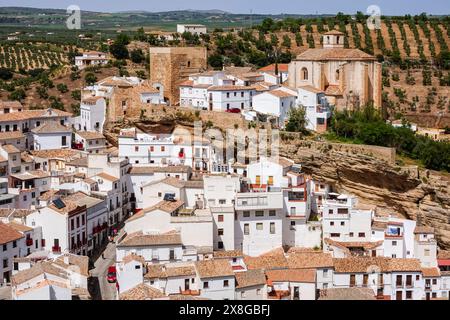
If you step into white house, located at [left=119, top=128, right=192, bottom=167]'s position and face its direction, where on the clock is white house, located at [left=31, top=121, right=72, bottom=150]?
white house, located at [left=31, top=121, right=72, bottom=150] is roughly at 4 o'clock from white house, located at [left=119, top=128, right=192, bottom=167].

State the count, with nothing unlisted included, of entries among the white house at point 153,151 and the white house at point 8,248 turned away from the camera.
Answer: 0

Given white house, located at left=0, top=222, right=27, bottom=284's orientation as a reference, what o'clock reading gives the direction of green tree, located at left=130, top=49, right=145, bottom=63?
The green tree is roughly at 8 o'clock from the white house.

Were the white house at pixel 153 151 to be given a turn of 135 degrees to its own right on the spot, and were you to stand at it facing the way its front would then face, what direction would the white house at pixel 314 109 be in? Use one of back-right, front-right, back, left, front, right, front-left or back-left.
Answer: back-right

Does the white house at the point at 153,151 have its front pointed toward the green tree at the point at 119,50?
no

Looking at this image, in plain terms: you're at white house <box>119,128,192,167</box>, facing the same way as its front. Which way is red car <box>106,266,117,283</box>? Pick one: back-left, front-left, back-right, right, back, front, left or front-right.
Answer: front

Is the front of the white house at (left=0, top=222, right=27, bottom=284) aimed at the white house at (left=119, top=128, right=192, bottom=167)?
no

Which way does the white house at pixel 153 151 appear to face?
toward the camera

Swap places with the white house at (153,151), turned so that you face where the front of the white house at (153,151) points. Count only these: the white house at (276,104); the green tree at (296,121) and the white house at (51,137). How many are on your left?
2

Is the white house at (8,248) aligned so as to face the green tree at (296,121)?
no

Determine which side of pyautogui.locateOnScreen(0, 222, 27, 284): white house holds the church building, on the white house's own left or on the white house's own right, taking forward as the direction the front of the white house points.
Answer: on the white house's own left

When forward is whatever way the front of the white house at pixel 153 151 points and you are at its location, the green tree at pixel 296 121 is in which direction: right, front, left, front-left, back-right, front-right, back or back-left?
left

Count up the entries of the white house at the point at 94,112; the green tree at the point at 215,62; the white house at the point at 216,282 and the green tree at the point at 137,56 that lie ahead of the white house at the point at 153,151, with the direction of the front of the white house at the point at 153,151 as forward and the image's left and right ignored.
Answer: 1

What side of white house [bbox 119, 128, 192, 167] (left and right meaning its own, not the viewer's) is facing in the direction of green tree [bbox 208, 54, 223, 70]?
back

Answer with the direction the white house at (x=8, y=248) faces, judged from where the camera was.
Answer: facing the viewer and to the right of the viewer

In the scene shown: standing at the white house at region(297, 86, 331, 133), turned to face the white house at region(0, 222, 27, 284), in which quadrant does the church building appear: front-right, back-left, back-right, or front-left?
back-right
